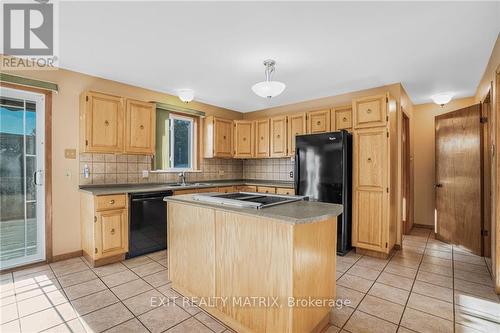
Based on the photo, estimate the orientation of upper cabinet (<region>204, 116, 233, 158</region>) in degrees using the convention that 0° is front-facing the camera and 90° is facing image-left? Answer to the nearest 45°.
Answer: approximately 315°

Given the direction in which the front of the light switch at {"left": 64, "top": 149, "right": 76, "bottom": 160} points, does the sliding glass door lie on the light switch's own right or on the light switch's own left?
on the light switch's own right

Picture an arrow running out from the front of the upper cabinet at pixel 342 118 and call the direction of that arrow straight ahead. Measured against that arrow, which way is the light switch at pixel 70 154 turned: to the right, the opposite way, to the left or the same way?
to the left

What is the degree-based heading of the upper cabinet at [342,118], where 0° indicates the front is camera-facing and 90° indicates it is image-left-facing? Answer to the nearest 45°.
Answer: approximately 45°

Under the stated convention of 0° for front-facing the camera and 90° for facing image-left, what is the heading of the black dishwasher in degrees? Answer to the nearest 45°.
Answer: approximately 315°

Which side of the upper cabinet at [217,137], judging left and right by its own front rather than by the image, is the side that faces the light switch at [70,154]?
right

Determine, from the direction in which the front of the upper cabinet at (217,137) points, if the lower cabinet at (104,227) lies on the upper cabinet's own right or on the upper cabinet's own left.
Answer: on the upper cabinet's own right
